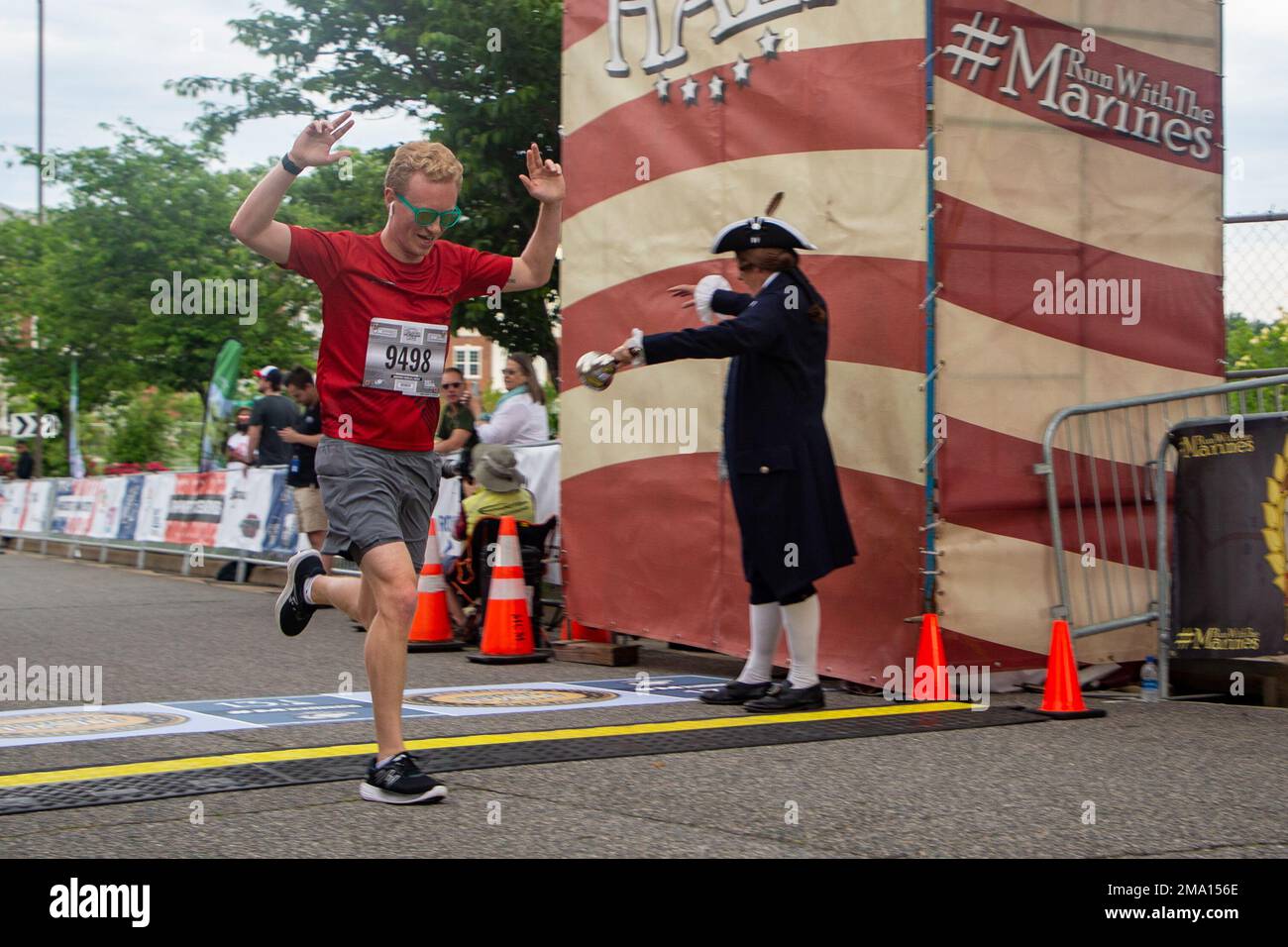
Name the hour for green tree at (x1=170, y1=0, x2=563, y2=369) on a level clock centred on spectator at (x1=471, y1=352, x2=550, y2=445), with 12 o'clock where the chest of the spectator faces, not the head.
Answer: The green tree is roughly at 3 o'clock from the spectator.

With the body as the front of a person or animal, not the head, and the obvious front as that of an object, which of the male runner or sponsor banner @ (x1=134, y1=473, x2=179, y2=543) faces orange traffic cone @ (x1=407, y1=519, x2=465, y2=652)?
the sponsor banner

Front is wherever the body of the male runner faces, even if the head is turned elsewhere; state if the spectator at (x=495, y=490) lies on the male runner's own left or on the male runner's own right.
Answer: on the male runner's own left

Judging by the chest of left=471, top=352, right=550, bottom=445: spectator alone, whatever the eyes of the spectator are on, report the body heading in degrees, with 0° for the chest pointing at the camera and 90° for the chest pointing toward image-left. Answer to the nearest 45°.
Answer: approximately 90°

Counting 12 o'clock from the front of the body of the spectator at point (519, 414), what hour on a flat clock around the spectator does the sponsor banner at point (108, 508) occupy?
The sponsor banner is roughly at 2 o'clock from the spectator.
